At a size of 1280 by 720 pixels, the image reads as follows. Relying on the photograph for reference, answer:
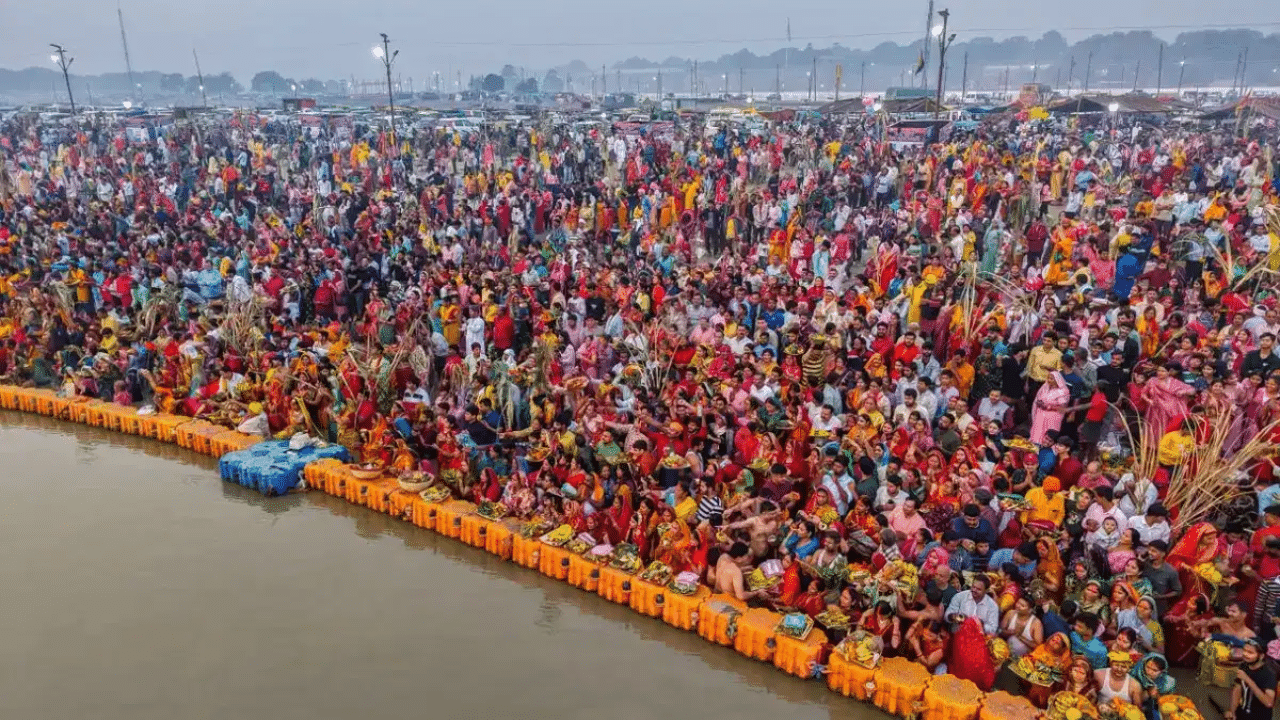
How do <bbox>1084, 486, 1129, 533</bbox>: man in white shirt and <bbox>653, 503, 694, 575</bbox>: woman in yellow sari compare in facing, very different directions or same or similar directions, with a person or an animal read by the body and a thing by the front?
same or similar directions

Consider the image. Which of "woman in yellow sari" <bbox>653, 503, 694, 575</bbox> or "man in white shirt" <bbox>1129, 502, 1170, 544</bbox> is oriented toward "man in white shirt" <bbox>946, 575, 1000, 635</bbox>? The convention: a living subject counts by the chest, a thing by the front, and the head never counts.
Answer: "man in white shirt" <bbox>1129, 502, 1170, 544</bbox>

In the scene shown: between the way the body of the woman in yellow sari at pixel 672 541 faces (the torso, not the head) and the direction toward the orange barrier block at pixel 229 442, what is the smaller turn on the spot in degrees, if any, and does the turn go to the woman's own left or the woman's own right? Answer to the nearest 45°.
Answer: approximately 90° to the woman's own right

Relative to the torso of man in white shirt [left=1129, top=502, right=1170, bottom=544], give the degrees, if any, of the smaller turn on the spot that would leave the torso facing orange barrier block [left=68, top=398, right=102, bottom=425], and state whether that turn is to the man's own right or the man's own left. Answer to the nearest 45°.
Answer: approximately 45° to the man's own right

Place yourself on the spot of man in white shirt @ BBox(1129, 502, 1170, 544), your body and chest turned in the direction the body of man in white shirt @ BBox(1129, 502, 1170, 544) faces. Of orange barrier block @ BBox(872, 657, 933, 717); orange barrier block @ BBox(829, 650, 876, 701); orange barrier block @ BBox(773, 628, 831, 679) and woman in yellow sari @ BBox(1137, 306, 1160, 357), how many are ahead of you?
3

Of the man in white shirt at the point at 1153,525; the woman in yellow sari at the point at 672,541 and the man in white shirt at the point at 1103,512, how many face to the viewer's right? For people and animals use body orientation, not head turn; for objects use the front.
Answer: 0

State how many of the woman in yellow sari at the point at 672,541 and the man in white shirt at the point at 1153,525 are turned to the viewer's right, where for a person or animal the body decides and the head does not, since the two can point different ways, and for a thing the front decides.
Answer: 0

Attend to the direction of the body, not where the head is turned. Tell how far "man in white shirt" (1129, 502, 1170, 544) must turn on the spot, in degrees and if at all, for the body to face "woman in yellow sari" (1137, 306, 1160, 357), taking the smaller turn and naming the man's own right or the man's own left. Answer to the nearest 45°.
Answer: approximately 135° to the man's own right

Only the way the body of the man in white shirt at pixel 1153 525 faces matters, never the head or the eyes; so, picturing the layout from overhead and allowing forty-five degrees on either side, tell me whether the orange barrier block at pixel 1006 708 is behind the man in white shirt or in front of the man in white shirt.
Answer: in front

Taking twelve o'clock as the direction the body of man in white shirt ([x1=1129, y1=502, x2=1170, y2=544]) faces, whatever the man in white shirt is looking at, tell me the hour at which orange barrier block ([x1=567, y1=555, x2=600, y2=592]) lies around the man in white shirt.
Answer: The orange barrier block is roughly at 1 o'clock from the man in white shirt.

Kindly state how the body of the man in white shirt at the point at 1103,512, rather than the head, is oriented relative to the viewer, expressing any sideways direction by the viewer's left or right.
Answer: facing the viewer and to the left of the viewer

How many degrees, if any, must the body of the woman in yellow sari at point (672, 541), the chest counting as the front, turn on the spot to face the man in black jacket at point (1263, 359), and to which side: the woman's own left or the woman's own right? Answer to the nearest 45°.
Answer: approximately 135° to the woman's own left

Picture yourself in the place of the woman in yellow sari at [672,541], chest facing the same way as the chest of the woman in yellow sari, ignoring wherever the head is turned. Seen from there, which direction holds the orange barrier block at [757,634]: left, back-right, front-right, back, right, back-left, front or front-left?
left

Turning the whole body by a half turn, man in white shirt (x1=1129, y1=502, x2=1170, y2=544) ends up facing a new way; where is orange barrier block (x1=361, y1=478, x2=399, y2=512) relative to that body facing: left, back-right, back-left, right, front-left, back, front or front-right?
back-left

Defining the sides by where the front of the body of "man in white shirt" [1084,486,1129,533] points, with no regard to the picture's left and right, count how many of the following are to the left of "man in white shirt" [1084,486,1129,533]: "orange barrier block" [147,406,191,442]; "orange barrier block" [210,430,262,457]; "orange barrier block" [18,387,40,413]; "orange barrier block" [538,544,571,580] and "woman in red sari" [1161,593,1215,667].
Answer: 1

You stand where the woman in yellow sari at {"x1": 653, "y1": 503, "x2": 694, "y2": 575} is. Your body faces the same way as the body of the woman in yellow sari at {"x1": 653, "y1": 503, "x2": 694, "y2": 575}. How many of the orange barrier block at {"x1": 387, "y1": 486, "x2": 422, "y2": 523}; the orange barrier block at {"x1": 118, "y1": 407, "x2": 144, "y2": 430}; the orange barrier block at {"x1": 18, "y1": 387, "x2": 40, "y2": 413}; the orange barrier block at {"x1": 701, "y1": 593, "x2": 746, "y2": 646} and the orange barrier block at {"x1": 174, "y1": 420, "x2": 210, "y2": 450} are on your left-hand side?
1

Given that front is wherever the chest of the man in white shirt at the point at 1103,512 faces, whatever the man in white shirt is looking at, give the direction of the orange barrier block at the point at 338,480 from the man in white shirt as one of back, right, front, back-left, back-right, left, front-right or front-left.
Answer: front-right

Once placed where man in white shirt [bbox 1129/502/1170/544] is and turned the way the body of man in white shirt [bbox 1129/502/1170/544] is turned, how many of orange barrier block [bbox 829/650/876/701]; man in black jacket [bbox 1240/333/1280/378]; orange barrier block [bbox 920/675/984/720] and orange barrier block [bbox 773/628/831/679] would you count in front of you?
3

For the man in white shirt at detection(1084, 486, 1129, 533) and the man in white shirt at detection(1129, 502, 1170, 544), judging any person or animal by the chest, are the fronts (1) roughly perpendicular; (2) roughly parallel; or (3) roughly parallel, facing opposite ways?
roughly parallel

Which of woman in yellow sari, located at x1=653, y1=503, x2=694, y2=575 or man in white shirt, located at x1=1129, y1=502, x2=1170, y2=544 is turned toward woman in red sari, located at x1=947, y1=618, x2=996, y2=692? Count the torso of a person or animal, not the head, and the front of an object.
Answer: the man in white shirt
